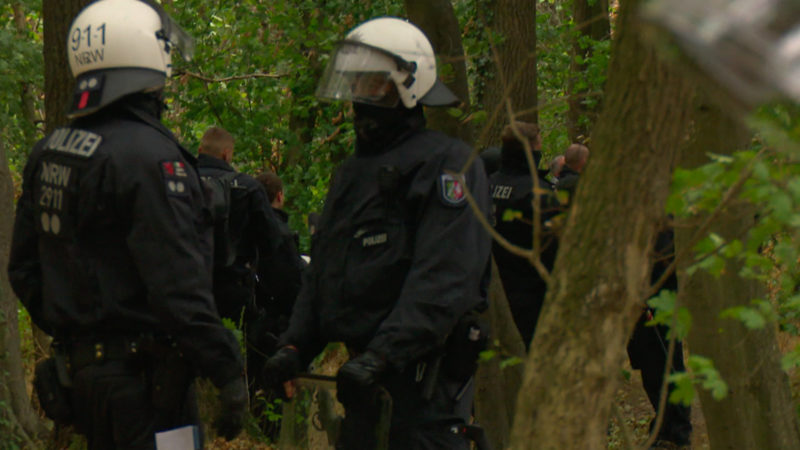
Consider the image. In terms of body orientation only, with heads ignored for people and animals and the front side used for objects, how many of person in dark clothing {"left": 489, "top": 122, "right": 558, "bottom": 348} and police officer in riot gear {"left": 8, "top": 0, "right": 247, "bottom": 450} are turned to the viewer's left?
0

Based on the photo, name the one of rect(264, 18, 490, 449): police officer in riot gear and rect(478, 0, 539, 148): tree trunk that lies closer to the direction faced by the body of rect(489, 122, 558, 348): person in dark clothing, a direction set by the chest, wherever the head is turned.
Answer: the tree trunk

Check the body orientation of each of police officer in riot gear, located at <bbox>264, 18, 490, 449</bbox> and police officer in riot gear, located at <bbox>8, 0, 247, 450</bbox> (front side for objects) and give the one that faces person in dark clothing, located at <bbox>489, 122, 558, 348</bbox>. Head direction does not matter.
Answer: police officer in riot gear, located at <bbox>8, 0, 247, 450</bbox>

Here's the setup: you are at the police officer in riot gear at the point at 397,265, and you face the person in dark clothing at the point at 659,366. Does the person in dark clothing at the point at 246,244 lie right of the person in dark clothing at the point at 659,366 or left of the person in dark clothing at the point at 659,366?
left

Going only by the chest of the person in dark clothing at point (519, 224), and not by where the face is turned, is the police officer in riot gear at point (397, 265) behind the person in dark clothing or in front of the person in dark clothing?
behind

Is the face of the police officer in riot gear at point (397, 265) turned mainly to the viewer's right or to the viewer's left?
to the viewer's left

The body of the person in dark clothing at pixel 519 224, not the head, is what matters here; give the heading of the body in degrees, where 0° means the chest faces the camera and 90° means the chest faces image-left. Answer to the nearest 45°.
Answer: approximately 225°

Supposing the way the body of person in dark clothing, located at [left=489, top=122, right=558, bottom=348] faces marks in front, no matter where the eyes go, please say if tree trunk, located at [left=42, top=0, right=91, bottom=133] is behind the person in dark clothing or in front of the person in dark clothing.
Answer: behind

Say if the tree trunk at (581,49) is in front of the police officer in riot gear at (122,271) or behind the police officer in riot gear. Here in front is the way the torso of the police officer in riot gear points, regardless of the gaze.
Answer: in front

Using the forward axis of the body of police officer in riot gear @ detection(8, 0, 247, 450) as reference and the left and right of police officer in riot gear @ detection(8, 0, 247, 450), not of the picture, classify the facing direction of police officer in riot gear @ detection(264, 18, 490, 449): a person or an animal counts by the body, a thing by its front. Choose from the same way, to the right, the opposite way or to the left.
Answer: the opposite way

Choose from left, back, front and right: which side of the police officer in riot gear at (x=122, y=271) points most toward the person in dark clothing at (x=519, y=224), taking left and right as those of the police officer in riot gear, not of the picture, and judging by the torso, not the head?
front

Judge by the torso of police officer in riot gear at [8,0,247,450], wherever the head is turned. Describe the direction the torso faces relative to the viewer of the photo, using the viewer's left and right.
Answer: facing away from the viewer and to the right of the viewer
